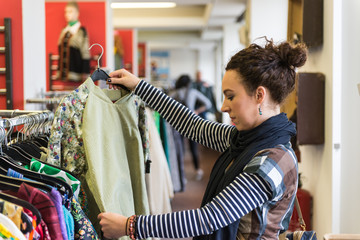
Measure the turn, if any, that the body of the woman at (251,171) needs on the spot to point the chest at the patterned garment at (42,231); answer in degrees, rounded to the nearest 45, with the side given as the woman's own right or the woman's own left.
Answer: approximately 45° to the woman's own left

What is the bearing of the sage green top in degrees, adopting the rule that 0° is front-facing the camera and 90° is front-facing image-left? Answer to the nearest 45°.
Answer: approximately 0°

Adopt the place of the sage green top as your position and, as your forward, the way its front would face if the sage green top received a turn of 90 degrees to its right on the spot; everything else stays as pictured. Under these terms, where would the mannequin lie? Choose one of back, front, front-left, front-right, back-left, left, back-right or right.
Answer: right

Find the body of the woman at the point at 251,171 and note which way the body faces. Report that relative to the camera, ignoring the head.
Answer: to the viewer's left

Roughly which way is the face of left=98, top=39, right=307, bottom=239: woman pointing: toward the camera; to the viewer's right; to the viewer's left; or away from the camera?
to the viewer's left

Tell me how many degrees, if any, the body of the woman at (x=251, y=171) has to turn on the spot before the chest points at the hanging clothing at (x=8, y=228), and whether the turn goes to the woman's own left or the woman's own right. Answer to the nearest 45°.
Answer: approximately 45° to the woman's own left
